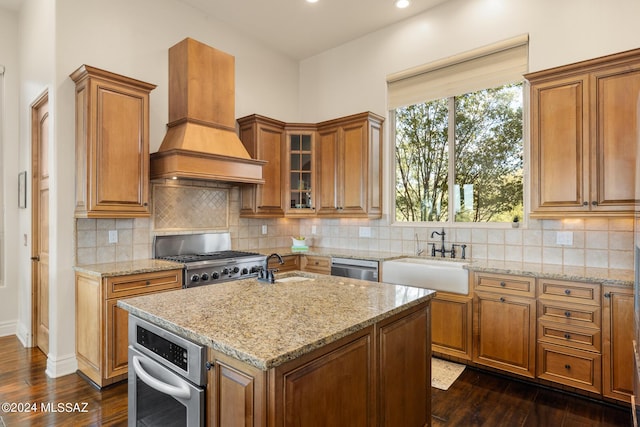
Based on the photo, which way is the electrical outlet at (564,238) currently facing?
toward the camera

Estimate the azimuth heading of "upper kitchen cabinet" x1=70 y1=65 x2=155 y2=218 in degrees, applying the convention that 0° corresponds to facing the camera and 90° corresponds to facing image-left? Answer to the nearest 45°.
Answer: approximately 315°

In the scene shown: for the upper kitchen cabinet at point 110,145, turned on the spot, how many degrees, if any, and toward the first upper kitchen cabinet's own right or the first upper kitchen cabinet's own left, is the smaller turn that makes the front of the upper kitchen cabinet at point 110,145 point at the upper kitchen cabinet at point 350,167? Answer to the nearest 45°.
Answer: approximately 45° to the first upper kitchen cabinet's own left

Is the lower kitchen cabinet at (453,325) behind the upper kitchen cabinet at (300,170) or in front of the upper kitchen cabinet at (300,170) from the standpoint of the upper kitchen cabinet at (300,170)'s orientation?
in front

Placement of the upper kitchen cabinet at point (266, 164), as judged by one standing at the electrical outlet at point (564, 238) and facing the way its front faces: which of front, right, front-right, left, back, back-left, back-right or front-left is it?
right

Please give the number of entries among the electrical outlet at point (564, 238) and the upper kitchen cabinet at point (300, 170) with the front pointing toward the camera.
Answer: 2

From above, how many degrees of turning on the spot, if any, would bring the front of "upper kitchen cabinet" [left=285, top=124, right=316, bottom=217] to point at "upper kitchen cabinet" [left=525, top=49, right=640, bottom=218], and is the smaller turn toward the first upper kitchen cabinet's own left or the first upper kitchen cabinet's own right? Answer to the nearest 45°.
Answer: approximately 45° to the first upper kitchen cabinet's own left

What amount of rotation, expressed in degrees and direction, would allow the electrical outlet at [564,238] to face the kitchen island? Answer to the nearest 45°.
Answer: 0° — it already faces it

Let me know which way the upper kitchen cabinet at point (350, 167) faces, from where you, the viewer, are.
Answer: facing the viewer and to the left of the viewer

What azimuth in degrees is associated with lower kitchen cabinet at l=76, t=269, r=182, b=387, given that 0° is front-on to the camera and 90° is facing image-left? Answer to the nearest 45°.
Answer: approximately 315°

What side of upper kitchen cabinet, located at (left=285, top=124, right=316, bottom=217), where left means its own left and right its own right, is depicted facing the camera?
front
